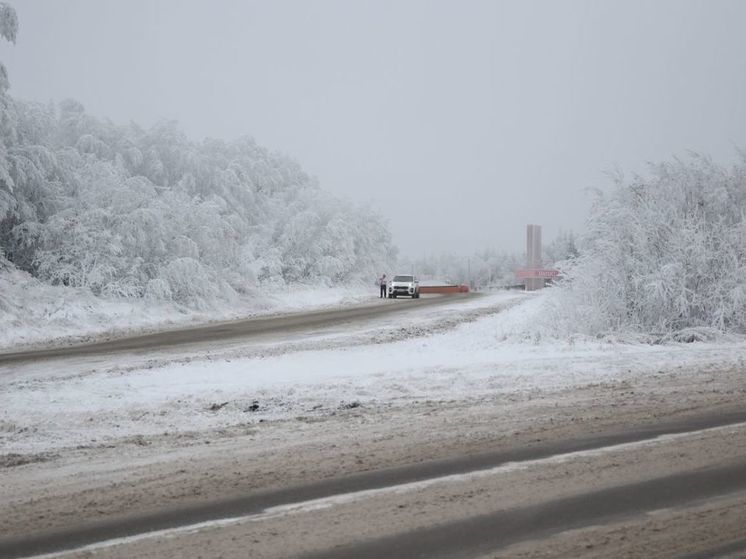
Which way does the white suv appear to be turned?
toward the camera

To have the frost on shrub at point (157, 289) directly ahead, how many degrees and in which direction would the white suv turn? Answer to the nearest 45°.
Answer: approximately 45° to its right

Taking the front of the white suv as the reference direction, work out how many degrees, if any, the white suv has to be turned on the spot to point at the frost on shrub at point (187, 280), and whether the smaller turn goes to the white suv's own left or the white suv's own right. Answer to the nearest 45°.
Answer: approximately 45° to the white suv's own right
